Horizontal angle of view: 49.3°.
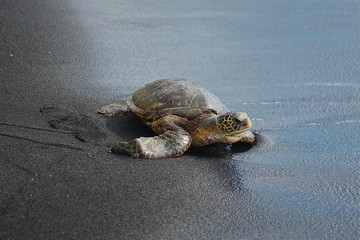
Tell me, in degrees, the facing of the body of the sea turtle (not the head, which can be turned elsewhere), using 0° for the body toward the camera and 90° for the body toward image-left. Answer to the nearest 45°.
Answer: approximately 315°
